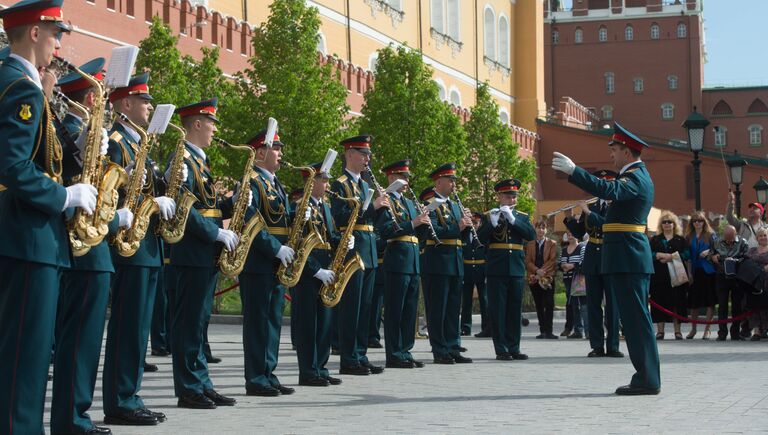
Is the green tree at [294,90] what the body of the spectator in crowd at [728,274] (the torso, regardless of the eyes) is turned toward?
no

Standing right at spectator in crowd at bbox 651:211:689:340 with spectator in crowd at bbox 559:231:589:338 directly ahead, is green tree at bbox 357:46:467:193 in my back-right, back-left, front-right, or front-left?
front-right

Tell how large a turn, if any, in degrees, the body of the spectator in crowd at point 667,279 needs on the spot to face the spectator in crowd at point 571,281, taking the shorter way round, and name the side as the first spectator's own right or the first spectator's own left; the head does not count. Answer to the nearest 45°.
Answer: approximately 135° to the first spectator's own right

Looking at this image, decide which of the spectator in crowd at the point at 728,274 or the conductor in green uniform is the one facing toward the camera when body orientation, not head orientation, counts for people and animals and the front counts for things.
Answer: the spectator in crowd

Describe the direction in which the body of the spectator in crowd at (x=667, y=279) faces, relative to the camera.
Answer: toward the camera

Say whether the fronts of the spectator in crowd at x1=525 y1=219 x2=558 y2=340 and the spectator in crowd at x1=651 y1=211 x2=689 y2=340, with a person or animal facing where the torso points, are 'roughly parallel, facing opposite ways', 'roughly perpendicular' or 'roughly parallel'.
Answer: roughly parallel

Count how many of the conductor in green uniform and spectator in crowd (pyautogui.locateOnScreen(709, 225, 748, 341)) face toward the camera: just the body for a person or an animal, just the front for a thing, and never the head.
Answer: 1

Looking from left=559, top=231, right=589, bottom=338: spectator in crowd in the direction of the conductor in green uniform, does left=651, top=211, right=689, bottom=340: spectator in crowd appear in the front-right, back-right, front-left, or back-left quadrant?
front-left

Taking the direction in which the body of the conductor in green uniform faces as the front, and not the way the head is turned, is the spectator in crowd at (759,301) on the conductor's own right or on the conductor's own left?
on the conductor's own right

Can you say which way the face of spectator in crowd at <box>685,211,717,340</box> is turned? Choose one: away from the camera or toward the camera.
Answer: toward the camera

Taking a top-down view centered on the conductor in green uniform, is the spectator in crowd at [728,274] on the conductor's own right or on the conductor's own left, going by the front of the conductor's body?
on the conductor's own right

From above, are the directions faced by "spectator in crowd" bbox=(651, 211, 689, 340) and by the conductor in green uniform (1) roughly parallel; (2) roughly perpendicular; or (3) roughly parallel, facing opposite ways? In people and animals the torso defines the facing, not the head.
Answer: roughly perpendicular

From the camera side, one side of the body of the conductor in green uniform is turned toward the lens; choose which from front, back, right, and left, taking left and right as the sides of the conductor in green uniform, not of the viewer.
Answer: left

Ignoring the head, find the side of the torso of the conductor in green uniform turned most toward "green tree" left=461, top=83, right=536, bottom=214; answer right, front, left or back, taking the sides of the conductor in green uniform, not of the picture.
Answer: right

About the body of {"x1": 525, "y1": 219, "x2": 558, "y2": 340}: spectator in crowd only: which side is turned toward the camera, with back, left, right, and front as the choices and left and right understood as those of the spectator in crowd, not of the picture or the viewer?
front

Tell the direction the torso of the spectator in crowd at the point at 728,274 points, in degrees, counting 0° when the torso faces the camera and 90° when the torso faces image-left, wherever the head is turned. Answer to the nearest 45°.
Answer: approximately 0°

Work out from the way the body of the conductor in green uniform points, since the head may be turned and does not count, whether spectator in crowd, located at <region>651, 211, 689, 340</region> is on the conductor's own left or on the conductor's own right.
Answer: on the conductor's own right

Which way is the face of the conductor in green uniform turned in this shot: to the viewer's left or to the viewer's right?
to the viewer's left
